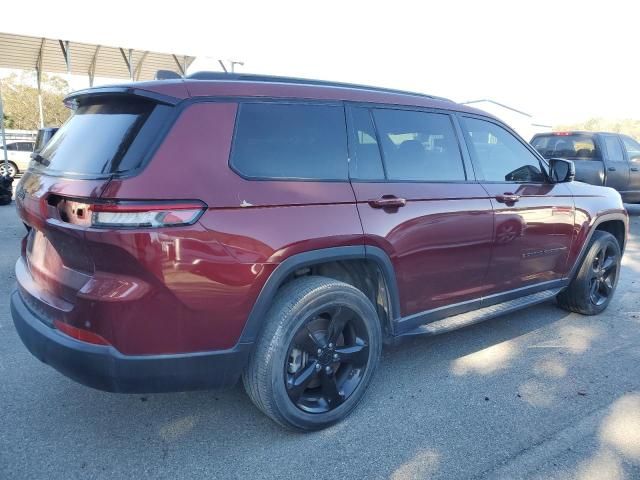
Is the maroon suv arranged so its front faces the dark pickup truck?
yes

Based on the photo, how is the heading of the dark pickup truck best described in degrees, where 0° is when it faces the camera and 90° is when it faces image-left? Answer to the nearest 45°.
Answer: approximately 225°

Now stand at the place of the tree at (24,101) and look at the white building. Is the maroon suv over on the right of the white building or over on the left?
right

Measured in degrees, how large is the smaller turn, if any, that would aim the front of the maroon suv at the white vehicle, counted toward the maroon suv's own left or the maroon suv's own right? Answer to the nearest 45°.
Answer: approximately 90° to the maroon suv's own left

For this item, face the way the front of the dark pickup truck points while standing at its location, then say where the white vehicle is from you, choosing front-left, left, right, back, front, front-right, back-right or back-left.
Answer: back-left

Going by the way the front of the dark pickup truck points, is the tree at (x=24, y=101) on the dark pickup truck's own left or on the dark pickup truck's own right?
on the dark pickup truck's own left

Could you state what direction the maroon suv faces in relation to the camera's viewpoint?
facing away from the viewer and to the right of the viewer

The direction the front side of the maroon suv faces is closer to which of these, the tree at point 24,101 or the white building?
the white building

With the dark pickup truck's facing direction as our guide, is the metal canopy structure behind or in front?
behind

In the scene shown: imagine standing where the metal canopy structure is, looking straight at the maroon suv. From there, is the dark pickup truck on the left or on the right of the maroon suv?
left

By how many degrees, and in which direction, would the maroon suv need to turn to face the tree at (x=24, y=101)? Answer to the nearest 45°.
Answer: approximately 90° to its left
